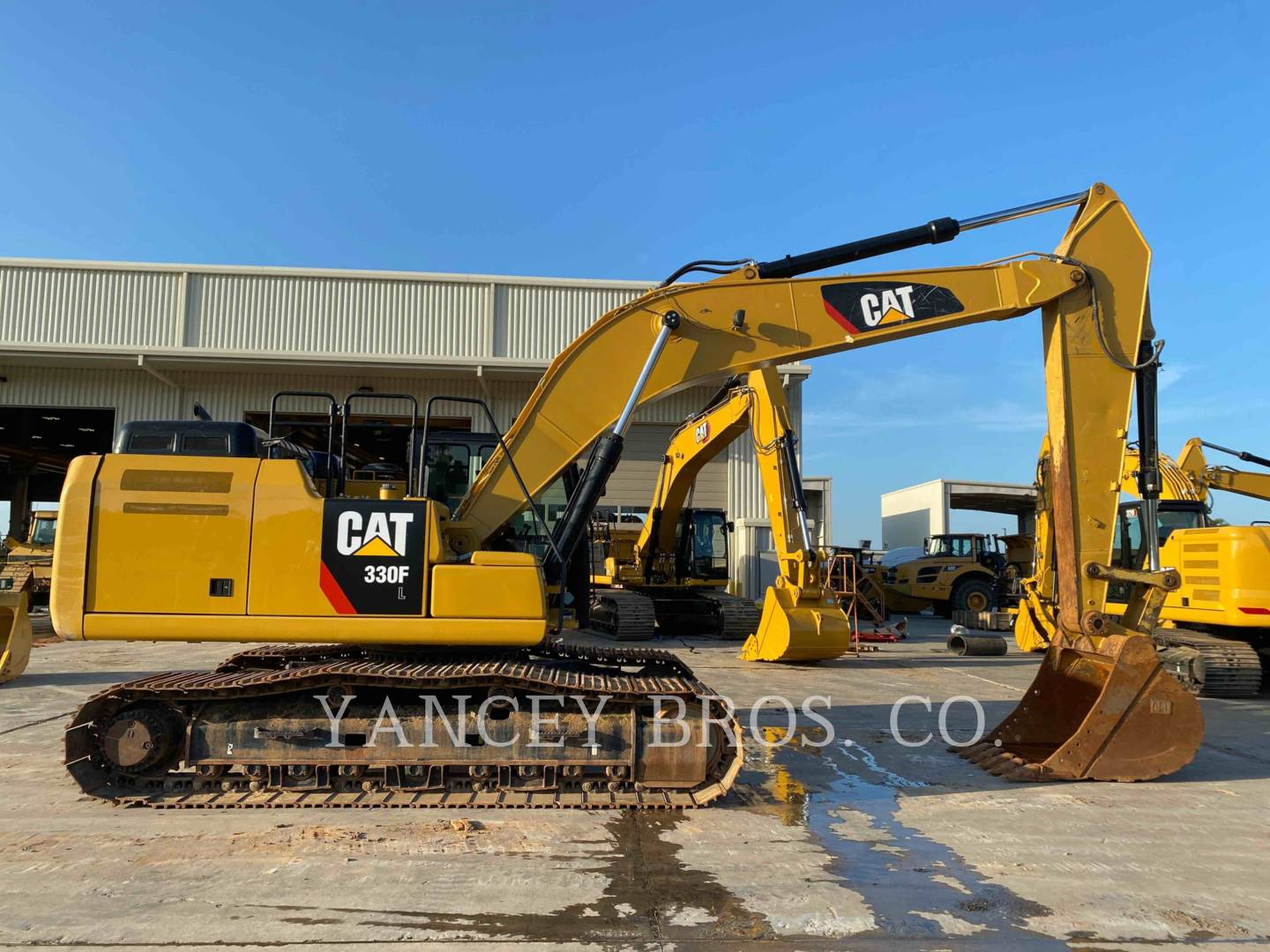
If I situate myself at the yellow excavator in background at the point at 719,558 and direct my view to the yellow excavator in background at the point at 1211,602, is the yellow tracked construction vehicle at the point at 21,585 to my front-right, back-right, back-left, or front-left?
back-right

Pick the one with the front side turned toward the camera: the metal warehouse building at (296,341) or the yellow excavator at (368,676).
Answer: the metal warehouse building

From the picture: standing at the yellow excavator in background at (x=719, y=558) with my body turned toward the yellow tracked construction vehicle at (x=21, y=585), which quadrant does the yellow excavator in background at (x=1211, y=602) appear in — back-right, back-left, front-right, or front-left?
back-left

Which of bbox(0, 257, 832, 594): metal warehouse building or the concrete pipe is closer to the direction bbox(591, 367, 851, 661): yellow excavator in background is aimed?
the concrete pipe

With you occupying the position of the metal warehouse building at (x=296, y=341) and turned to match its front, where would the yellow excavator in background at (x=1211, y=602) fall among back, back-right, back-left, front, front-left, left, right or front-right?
front-left

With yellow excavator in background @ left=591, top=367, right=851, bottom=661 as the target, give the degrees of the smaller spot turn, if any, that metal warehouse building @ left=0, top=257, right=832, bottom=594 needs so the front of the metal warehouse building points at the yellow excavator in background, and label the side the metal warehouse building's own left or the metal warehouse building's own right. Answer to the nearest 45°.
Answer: approximately 45° to the metal warehouse building's own left

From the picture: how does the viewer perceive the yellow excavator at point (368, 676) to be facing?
facing to the right of the viewer

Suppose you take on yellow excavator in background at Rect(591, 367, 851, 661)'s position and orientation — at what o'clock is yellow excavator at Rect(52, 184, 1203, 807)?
The yellow excavator is roughly at 2 o'clock from the yellow excavator in background.

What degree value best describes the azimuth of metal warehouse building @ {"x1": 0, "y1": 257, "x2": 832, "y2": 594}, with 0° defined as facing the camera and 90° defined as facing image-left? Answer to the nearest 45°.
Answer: approximately 0°

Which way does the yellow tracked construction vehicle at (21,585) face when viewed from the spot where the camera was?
facing the viewer and to the left of the viewer

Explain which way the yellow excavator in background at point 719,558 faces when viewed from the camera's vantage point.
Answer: facing the viewer and to the right of the viewer

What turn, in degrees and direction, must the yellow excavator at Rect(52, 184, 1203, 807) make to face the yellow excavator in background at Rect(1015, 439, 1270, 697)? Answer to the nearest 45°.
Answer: approximately 45° to its left

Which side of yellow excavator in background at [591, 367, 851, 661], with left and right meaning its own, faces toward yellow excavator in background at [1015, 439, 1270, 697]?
front

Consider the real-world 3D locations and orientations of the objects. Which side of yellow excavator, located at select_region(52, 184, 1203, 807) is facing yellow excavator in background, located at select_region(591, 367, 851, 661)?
left

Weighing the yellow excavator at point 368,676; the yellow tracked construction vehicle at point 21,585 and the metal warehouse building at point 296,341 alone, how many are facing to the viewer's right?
1
